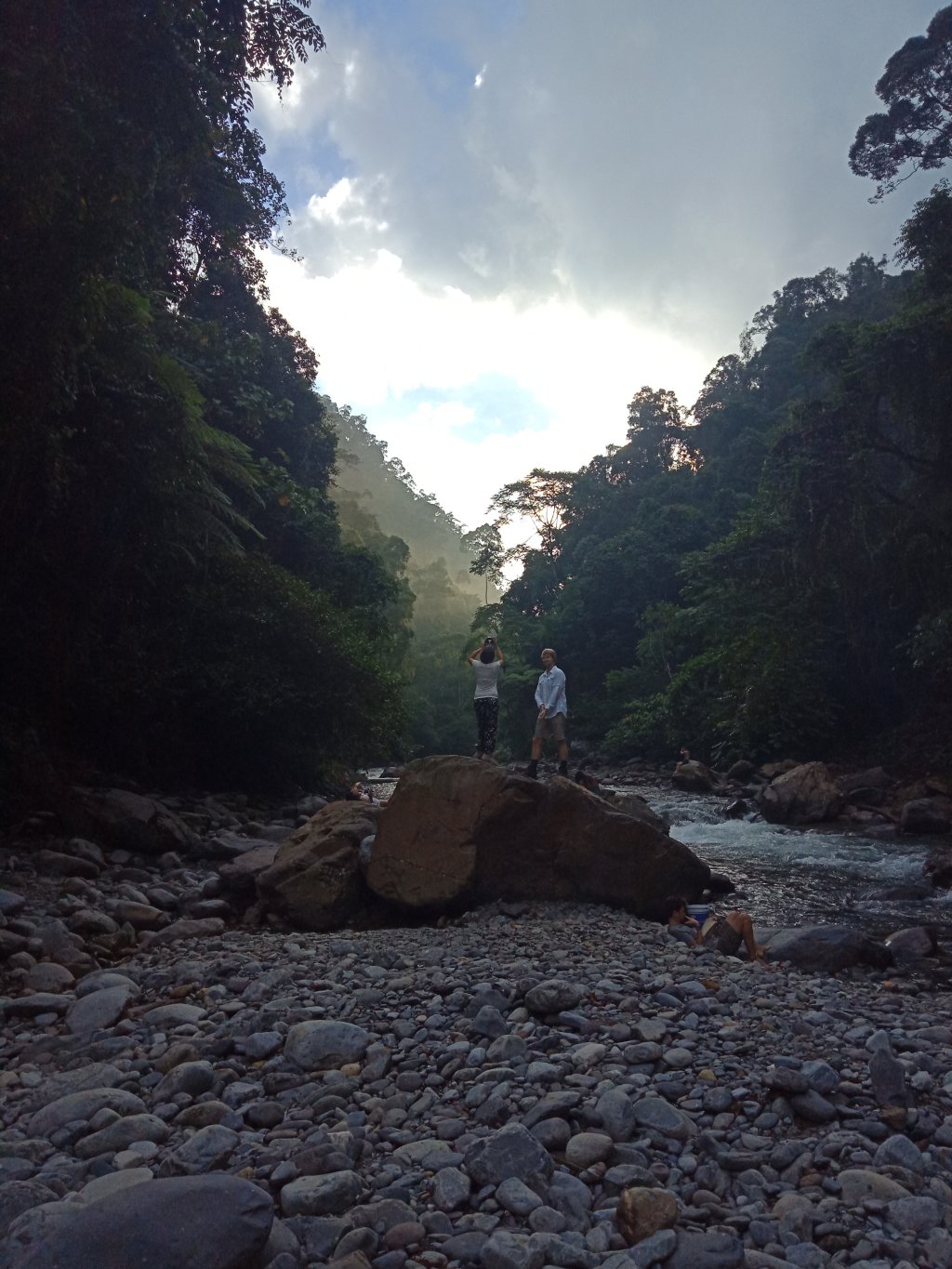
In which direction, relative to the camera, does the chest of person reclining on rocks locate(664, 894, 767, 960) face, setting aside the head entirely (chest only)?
to the viewer's right

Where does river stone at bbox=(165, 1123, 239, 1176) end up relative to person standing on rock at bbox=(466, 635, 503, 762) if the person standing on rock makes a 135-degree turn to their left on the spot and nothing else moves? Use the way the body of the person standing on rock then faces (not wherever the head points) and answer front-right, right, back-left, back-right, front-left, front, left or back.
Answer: front-left

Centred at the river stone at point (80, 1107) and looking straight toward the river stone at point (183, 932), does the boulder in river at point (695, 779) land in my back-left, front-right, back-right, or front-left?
front-right

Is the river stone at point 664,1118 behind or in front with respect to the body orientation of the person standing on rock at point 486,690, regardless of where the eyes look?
behind

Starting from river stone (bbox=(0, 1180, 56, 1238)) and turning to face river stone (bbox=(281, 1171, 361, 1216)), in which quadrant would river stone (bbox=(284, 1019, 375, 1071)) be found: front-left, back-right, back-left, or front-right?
front-left

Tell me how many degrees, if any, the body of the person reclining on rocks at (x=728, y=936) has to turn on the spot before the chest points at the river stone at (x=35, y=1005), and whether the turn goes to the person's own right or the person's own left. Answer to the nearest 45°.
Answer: approximately 135° to the person's own right

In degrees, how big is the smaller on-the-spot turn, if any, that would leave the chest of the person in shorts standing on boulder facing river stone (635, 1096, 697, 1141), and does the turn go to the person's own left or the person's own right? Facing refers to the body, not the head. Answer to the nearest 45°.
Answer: approximately 45° to the person's own left

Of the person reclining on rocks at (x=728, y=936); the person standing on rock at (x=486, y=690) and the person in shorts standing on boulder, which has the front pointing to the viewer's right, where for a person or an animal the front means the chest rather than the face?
the person reclining on rocks

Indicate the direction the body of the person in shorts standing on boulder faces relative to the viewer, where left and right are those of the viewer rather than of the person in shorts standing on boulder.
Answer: facing the viewer and to the left of the viewer

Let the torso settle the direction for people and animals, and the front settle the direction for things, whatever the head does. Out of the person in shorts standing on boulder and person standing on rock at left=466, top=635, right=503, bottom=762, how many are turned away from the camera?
1

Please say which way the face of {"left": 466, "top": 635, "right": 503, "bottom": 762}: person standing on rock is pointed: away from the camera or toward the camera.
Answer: away from the camera

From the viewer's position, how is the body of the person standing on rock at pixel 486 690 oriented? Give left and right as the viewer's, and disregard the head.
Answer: facing away from the viewer

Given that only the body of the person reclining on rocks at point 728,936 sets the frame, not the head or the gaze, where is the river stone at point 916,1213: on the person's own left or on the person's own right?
on the person's own right

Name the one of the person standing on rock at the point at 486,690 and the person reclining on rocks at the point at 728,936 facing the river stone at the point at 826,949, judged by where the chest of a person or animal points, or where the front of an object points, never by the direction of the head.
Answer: the person reclining on rocks

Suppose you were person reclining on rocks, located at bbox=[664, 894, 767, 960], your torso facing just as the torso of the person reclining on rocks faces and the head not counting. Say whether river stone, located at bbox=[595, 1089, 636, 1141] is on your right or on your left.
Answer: on your right

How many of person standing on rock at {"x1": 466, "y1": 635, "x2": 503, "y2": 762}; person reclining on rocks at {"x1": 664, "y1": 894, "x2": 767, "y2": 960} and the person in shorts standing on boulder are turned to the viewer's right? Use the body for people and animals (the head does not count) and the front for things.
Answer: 1
